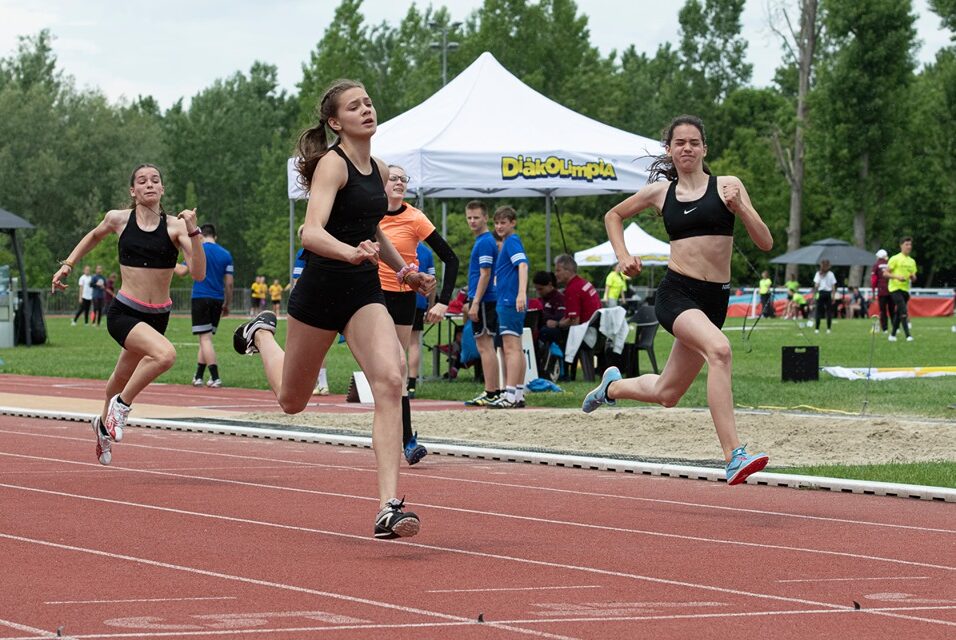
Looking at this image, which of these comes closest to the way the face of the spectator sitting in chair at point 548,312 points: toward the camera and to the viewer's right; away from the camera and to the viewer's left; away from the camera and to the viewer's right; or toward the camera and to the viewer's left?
toward the camera and to the viewer's left

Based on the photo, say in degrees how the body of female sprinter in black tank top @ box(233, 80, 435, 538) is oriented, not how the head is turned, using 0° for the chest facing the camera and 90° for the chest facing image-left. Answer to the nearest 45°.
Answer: approximately 315°

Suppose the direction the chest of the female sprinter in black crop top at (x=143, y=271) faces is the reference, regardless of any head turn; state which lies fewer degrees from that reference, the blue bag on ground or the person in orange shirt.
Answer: the person in orange shirt

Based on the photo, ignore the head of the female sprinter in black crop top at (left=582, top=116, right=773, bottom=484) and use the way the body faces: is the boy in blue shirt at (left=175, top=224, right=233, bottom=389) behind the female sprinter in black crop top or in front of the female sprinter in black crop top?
behind

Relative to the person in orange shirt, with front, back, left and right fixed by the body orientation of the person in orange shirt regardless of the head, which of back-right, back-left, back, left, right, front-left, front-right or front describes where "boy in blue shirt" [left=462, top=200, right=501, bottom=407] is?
back

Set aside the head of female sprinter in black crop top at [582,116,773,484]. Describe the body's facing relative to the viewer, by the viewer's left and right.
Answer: facing the viewer and to the right of the viewer

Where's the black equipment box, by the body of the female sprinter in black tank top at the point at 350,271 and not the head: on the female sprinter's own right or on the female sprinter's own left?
on the female sprinter's own left

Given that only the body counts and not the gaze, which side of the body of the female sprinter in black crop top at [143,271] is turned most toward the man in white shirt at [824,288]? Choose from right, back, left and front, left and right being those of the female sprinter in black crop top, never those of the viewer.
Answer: left

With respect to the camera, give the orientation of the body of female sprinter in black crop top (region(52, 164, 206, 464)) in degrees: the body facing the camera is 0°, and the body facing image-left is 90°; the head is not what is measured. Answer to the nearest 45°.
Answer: approximately 315°

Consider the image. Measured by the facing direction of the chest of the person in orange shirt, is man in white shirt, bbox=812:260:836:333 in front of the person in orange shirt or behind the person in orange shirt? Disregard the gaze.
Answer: behind
